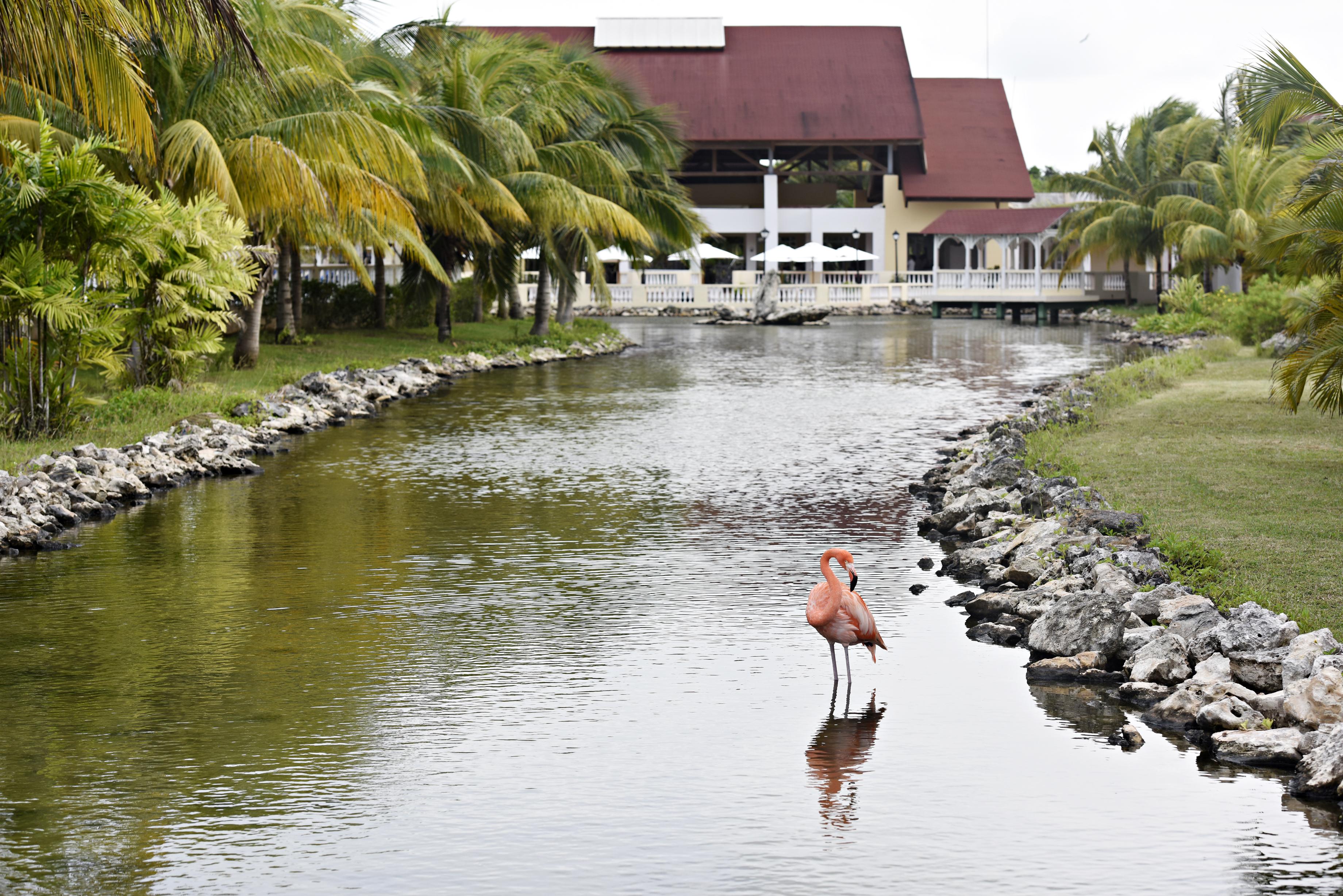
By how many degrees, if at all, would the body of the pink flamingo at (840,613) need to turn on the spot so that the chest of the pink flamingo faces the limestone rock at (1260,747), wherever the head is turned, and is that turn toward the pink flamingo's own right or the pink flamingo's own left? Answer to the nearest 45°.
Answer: approximately 90° to the pink flamingo's own left

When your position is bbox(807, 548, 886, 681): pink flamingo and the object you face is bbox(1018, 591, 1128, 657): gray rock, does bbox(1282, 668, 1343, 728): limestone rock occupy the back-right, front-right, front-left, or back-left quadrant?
front-right

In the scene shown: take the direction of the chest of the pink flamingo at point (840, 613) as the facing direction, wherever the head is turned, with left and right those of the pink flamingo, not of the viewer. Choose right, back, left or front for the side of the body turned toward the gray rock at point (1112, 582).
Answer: back

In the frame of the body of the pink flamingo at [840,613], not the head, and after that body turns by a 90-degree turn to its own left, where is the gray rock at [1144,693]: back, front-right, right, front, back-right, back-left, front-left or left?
front-left

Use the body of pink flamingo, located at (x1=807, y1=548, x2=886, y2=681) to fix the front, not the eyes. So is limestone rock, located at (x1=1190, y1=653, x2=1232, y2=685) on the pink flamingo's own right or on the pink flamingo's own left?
on the pink flamingo's own left

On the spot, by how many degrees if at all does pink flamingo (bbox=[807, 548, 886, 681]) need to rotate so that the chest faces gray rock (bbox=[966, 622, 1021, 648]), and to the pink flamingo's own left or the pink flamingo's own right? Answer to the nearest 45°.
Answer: approximately 180°

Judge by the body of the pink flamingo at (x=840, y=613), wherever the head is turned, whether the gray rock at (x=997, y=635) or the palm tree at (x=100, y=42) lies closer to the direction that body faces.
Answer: the palm tree

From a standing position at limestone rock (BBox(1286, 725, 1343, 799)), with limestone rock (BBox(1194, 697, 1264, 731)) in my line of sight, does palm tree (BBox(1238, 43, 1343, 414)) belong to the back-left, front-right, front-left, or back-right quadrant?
front-right

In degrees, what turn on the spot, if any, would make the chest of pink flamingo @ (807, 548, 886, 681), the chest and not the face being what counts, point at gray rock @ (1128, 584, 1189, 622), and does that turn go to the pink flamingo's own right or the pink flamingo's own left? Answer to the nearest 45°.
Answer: approximately 180°

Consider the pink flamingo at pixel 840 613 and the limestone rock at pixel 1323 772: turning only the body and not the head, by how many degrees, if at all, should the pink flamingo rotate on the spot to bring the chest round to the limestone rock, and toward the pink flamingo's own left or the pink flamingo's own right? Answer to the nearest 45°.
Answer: approximately 90° to the pink flamingo's own left

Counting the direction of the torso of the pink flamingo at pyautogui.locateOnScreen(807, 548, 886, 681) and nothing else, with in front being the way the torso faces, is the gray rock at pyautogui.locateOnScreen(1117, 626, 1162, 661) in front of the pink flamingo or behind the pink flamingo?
behind

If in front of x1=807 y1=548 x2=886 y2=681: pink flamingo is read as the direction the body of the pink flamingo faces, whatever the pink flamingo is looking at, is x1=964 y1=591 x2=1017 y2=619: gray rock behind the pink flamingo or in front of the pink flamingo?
behind

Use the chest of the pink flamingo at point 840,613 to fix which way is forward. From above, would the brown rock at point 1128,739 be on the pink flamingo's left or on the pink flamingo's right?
on the pink flamingo's left

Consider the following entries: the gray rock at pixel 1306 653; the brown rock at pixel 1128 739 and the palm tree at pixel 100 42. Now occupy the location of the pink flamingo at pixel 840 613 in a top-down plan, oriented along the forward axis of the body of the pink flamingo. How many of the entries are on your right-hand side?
1

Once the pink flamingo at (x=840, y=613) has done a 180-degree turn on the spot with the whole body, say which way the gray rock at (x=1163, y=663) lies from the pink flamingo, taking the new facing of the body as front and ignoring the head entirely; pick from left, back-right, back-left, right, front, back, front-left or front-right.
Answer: front-right

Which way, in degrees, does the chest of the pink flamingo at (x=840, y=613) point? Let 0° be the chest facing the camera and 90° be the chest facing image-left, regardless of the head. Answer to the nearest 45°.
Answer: approximately 45°
